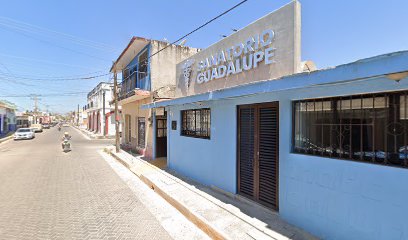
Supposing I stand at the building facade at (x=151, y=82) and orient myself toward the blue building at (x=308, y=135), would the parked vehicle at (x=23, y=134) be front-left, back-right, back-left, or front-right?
back-right

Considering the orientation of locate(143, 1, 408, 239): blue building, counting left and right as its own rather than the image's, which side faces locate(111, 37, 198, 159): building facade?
right

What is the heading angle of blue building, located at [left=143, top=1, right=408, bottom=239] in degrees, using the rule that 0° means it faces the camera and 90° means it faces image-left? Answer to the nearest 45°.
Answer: approximately 45°

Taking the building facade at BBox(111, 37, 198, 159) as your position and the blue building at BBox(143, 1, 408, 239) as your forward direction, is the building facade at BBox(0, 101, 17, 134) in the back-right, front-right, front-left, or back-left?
back-right
